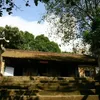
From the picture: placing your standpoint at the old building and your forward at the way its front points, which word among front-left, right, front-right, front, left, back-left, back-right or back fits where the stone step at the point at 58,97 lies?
front

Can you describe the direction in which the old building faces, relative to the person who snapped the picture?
facing the viewer
